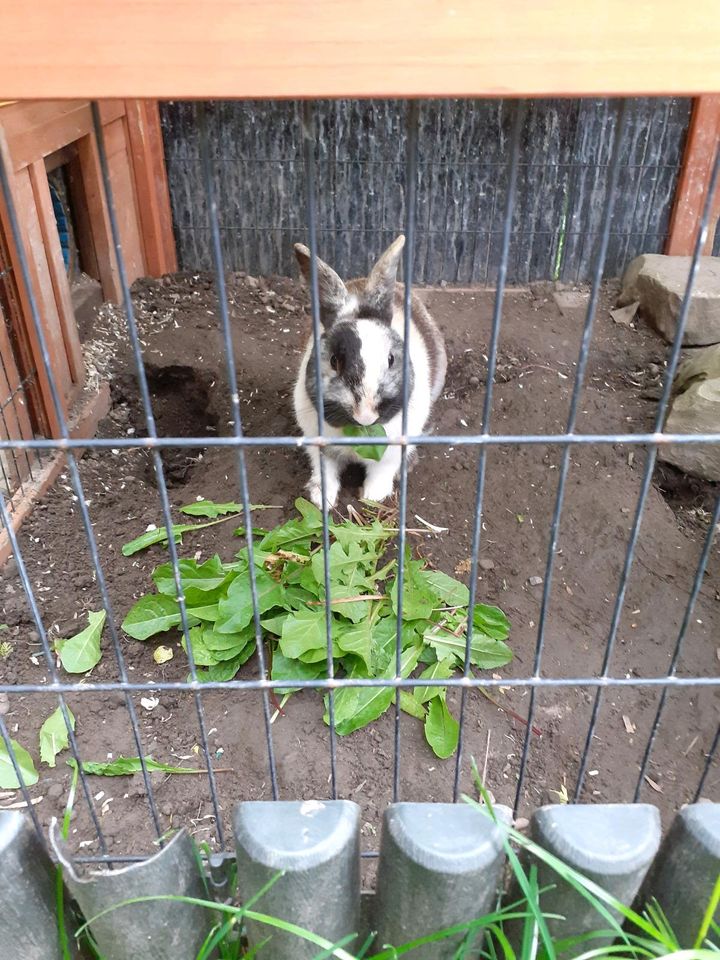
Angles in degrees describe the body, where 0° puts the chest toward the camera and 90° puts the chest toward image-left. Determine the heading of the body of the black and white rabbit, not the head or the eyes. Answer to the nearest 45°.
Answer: approximately 0°

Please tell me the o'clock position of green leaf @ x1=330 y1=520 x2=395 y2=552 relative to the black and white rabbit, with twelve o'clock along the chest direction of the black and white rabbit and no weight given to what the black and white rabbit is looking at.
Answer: The green leaf is roughly at 12 o'clock from the black and white rabbit.

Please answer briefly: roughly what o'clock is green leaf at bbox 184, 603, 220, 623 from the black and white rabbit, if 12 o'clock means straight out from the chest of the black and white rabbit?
The green leaf is roughly at 1 o'clock from the black and white rabbit.

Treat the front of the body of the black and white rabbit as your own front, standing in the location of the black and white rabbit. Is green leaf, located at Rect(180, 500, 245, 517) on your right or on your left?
on your right

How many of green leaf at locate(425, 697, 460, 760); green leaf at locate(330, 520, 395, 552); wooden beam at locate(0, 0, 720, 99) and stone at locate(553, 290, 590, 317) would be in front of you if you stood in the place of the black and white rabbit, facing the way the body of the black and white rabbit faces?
3

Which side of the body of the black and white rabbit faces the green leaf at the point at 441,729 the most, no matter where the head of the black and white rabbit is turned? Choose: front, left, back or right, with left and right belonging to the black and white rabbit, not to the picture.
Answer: front

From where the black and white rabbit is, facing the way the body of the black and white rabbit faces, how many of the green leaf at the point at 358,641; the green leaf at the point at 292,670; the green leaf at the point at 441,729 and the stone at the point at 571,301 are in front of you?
3

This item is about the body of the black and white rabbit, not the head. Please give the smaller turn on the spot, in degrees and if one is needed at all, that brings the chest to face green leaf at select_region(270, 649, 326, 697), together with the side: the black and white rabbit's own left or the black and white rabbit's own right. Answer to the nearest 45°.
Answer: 0° — it already faces it

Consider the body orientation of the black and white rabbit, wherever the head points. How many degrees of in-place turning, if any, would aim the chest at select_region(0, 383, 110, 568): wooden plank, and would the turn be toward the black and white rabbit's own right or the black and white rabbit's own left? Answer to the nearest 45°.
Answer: approximately 90° to the black and white rabbit's own right

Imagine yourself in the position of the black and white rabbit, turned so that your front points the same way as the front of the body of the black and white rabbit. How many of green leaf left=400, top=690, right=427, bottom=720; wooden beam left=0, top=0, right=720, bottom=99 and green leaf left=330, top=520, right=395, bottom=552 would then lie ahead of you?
3

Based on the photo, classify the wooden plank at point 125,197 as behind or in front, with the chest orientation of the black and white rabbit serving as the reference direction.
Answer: behind

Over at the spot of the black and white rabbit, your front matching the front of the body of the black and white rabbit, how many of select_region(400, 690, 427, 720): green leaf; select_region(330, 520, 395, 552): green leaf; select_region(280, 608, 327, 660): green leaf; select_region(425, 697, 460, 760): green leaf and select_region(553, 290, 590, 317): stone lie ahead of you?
4

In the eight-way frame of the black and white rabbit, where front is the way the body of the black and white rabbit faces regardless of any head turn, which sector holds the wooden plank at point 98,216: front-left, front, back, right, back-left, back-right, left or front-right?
back-right

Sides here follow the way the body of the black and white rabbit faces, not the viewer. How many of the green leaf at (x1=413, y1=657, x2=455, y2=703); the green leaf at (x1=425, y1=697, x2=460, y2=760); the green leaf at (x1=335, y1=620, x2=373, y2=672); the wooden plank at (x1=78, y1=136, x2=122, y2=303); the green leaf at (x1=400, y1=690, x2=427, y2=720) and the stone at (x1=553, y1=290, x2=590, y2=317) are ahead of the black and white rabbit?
4

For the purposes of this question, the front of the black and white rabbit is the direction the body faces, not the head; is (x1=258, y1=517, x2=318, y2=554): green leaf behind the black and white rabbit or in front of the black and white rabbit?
in front

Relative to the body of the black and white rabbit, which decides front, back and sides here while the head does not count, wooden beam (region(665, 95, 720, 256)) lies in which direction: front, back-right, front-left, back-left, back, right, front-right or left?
back-left
